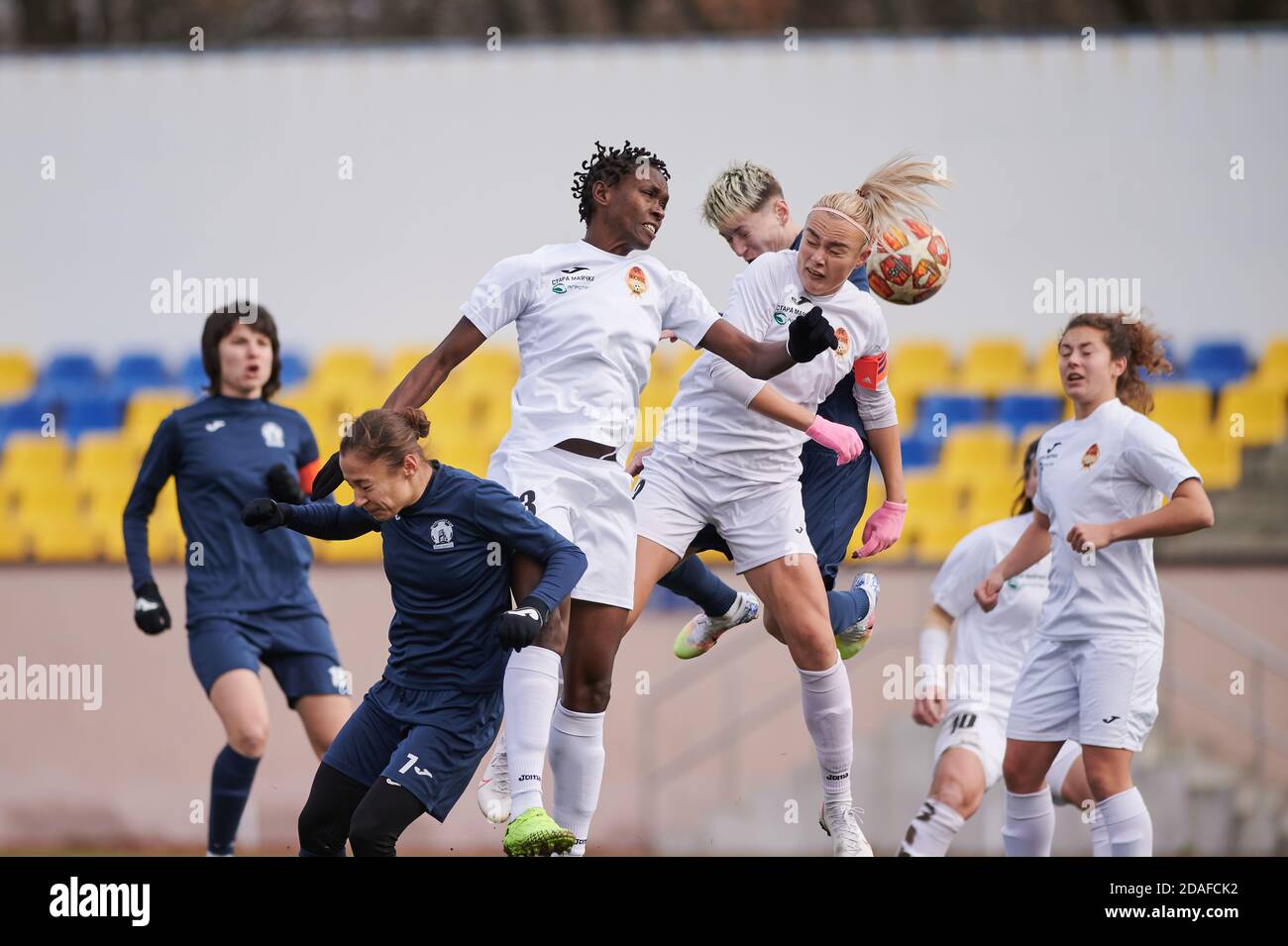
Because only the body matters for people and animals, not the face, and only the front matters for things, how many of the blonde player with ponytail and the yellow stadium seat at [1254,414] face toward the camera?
2

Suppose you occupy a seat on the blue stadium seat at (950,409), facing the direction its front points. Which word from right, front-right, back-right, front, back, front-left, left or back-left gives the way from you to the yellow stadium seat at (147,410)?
right

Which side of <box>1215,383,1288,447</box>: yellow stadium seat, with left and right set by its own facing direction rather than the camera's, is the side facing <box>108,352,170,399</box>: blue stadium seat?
right

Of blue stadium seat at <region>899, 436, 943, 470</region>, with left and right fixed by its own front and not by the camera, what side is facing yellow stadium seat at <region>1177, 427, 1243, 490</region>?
left

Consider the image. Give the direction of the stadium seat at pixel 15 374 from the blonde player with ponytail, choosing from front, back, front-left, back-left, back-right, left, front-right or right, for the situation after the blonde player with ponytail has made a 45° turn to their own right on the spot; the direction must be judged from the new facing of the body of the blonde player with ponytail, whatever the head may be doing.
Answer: right

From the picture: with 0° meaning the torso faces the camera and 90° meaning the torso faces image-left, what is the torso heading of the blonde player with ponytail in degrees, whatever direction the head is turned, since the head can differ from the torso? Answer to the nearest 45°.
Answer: approximately 0°

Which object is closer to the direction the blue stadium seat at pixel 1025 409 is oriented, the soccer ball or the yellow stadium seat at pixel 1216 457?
the soccer ball

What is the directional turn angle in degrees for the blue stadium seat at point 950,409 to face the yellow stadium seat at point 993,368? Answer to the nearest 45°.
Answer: approximately 135° to its left

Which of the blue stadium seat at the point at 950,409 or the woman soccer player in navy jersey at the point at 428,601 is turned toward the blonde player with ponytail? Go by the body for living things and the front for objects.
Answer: the blue stadium seat

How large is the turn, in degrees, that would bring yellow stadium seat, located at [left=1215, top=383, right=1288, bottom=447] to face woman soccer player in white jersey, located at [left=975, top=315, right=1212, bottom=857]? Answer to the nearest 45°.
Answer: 0° — it already faces them
